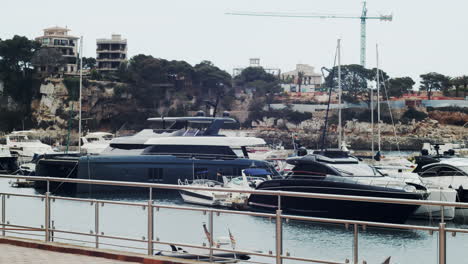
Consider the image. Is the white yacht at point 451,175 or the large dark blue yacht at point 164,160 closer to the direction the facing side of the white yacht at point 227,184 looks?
the large dark blue yacht

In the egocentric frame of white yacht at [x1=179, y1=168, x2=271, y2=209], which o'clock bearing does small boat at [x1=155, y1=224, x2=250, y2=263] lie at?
The small boat is roughly at 9 o'clock from the white yacht.

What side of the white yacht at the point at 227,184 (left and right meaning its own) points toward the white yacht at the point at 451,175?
back

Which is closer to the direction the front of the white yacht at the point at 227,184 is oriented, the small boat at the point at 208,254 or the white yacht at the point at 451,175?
the small boat

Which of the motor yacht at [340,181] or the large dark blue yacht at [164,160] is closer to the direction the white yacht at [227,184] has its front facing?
the large dark blue yacht

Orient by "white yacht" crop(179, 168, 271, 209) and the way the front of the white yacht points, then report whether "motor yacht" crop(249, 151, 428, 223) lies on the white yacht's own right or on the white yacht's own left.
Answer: on the white yacht's own left

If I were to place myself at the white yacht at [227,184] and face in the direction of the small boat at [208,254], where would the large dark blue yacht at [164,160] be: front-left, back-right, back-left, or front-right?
back-right

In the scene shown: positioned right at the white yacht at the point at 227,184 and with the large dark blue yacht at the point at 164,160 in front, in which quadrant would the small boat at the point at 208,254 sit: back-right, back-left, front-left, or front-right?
back-left

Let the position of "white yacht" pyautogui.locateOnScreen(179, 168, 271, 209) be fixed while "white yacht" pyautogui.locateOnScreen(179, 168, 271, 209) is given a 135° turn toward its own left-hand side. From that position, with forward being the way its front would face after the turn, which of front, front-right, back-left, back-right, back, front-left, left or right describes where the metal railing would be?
front-right

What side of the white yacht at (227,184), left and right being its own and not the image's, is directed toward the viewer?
left

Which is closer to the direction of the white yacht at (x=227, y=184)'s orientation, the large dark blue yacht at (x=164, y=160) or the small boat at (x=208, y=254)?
the large dark blue yacht
